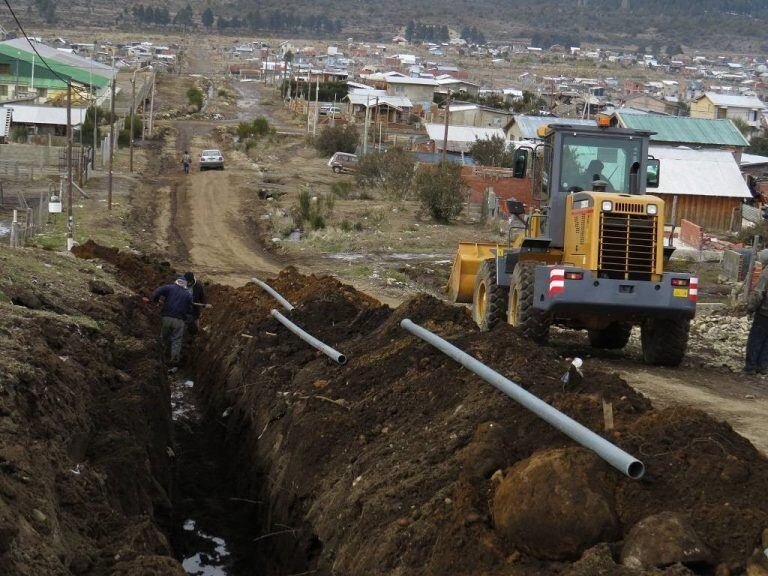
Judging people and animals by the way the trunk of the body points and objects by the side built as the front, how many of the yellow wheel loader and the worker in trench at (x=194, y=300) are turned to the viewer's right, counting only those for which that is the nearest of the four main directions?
0

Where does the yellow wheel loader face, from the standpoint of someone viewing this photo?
facing away from the viewer and to the left of the viewer

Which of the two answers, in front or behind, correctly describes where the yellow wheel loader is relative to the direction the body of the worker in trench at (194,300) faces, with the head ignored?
behind

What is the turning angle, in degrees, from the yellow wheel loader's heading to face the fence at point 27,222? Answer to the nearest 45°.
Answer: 0° — it already faces it

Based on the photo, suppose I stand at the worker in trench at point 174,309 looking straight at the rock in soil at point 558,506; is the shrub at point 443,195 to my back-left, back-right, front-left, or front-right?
back-left

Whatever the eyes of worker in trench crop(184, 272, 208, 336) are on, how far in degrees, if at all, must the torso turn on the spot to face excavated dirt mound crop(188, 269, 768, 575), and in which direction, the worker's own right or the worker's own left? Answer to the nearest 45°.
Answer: approximately 90° to the worker's own left

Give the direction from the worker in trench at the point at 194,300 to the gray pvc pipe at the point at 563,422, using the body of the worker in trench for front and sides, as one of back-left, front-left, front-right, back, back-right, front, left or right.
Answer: left

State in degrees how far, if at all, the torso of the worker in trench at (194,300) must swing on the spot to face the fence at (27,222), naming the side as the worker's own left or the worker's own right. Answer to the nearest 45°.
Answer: approximately 90° to the worker's own right

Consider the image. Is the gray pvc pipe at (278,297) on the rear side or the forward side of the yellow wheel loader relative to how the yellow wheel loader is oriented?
on the forward side

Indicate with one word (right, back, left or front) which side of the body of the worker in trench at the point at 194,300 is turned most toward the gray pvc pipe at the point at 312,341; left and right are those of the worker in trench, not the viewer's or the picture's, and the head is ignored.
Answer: left

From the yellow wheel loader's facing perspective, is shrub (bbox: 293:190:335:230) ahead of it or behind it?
ahead
